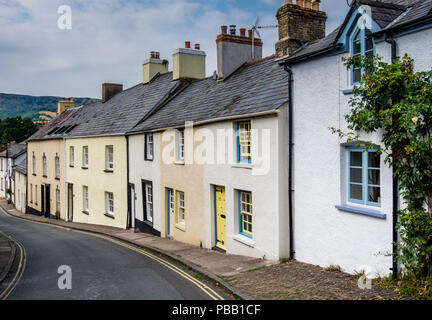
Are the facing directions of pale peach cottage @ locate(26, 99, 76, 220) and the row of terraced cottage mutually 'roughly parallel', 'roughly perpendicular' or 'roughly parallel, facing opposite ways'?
roughly parallel

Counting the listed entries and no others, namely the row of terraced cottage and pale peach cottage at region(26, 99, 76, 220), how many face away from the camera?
0

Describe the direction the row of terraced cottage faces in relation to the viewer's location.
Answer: facing the viewer and to the left of the viewer

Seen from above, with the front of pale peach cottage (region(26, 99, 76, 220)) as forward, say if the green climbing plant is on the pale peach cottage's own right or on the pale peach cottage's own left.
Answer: on the pale peach cottage's own left
